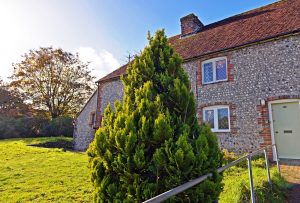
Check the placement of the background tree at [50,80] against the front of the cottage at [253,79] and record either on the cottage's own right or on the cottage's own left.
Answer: on the cottage's own right

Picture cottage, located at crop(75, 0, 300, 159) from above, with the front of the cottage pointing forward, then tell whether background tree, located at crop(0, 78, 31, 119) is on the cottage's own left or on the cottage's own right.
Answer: on the cottage's own right

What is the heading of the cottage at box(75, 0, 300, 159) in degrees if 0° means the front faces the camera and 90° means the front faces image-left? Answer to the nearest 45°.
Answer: approximately 45°

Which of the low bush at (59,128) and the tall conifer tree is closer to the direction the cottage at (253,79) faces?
the tall conifer tree

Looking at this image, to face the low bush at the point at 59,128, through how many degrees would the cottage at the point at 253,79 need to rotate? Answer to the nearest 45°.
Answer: approximately 90° to its right

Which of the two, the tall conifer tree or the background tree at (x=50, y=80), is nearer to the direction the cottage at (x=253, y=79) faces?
the tall conifer tree

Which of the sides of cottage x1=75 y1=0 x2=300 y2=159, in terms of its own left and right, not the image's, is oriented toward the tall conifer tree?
front

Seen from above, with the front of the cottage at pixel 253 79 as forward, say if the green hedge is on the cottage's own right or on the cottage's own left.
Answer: on the cottage's own right
